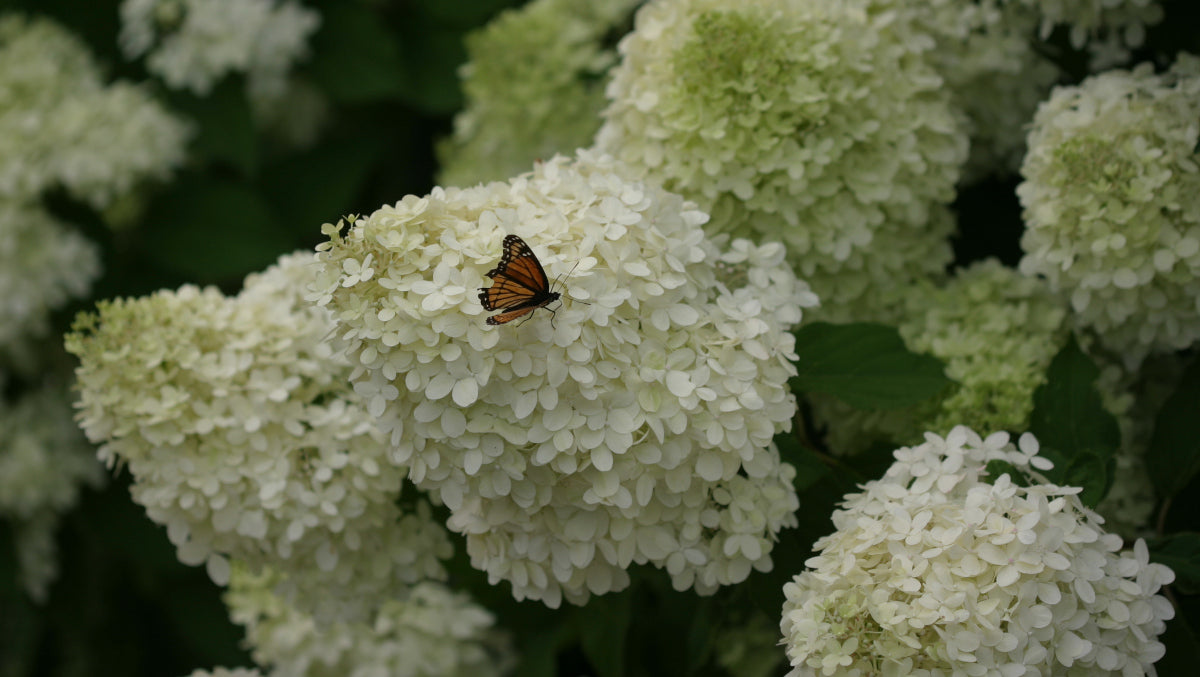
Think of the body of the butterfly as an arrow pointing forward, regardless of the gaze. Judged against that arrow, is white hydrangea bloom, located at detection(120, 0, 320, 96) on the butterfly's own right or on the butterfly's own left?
on the butterfly's own left

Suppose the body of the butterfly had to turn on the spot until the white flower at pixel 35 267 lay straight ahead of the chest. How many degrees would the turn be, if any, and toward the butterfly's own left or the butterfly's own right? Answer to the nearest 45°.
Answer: approximately 135° to the butterfly's own left

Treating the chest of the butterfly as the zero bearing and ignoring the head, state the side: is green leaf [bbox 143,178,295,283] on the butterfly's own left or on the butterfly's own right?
on the butterfly's own left

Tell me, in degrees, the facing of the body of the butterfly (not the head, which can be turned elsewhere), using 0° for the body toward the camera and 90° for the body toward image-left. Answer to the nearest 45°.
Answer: approximately 270°

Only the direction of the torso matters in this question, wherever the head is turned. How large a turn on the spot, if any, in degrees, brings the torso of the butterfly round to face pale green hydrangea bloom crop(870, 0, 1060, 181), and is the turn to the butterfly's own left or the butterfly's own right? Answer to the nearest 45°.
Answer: approximately 45° to the butterfly's own left
